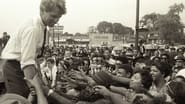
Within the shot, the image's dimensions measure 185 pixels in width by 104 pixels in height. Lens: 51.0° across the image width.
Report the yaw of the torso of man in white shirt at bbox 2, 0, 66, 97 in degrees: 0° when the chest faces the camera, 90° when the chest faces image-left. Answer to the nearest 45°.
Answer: approximately 270°
